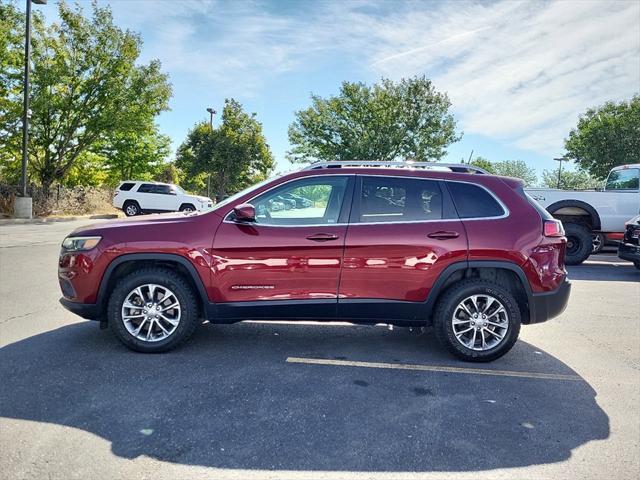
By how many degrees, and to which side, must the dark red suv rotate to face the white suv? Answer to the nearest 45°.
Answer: approximately 45° to its right

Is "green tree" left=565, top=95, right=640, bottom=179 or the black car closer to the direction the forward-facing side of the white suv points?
the green tree

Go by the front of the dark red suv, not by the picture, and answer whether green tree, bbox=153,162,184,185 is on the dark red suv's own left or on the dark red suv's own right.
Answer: on the dark red suv's own right

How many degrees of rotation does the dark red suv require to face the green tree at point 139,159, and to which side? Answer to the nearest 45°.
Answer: approximately 45° to its right

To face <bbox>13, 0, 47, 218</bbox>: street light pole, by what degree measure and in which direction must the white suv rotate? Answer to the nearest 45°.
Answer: approximately 135° to its right

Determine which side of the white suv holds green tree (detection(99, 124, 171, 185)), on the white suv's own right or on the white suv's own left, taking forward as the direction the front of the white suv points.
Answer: on the white suv's own left

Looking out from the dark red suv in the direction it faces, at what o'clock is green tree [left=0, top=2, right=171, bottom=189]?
The green tree is roughly at 2 o'clock from the dark red suv.

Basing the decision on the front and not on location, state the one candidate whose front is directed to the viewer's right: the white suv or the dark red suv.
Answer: the white suv

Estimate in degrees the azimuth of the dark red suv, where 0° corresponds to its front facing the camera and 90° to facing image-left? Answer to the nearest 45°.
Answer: approximately 90°

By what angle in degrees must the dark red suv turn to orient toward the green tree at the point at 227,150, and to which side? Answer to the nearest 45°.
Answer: approximately 90° to its right

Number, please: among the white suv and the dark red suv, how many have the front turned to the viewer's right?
1

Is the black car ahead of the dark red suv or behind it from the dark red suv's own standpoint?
behind

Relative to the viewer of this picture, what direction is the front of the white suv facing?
facing to the right of the viewer

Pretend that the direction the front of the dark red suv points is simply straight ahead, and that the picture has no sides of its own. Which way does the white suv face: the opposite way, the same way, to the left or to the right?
the opposite way
